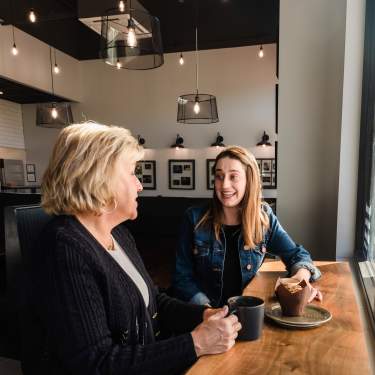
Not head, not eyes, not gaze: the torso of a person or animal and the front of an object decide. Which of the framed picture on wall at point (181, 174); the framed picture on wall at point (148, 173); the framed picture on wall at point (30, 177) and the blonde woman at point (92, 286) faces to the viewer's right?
the blonde woman

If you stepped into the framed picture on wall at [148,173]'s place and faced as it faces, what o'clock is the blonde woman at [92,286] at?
The blonde woman is roughly at 12 o'clock from the framed picture on wall.

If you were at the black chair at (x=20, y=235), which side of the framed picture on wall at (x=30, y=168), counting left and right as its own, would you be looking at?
front

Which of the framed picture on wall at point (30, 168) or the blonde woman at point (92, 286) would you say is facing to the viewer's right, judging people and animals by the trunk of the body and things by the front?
the blonde woman

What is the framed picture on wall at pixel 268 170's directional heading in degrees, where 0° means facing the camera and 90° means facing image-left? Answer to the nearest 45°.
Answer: approximately 0°

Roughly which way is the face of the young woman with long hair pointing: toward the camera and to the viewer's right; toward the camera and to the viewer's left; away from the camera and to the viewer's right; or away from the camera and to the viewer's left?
toward the camera and to the viewer's left

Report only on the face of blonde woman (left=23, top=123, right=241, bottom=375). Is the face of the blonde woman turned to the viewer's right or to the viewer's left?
to the viewer's right

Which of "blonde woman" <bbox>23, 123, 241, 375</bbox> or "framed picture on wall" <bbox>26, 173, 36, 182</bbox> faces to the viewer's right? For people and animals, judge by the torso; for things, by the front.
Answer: the blonde woman

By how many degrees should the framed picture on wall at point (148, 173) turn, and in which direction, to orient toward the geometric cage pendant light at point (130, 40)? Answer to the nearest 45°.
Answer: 0° — it already faces it

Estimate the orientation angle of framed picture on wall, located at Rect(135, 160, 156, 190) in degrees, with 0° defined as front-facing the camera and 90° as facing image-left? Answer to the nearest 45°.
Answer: approximately 0°
